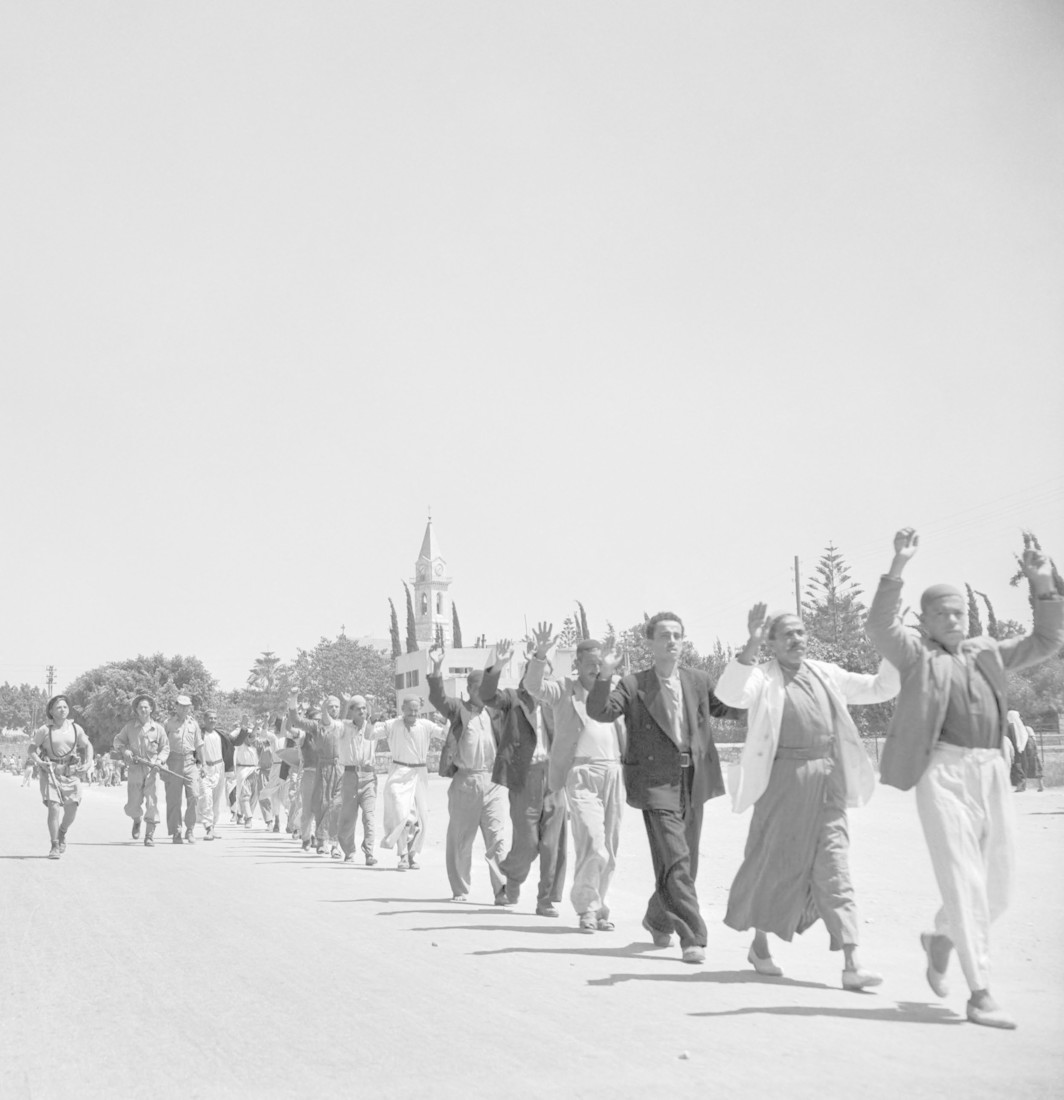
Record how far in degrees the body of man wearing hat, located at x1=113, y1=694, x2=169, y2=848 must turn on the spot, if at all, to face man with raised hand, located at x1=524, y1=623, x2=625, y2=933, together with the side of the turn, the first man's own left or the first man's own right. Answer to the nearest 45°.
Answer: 0° — they already face them

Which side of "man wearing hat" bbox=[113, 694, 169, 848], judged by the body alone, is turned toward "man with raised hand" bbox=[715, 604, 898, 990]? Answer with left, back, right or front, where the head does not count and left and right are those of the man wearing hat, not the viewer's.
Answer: front

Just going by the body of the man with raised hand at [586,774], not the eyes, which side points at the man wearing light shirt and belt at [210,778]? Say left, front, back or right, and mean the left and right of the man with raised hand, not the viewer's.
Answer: back

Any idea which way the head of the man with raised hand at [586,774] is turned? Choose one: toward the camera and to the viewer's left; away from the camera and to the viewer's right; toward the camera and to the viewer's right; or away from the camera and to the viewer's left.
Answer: toward the camera and to the viewer's right

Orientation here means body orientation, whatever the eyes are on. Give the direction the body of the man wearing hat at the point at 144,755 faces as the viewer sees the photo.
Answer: toward the camera

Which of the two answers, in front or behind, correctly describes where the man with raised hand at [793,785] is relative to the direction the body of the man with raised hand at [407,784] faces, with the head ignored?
in front

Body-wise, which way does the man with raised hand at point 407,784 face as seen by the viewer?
toward the camera

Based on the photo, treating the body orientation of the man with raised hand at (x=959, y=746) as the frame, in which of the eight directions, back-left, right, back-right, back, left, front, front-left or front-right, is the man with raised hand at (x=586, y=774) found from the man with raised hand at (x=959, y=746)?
back

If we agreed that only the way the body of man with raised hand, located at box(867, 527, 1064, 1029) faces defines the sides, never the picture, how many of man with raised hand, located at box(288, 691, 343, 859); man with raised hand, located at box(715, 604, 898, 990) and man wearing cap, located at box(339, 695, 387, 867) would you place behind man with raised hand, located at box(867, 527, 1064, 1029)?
3

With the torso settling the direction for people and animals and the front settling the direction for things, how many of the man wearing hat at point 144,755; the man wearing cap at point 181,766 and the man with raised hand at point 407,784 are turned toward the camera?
3

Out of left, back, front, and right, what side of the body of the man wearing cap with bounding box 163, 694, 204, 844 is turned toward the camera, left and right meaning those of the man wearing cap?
front

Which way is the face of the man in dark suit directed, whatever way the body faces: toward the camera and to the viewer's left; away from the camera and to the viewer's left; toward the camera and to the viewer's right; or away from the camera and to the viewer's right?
toward the camera and to the viewer's right

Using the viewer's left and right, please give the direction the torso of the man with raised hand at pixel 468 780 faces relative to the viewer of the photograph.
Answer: facing the viewer and to the right of the viewer

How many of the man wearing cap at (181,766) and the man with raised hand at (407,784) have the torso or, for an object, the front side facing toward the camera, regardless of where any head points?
2
